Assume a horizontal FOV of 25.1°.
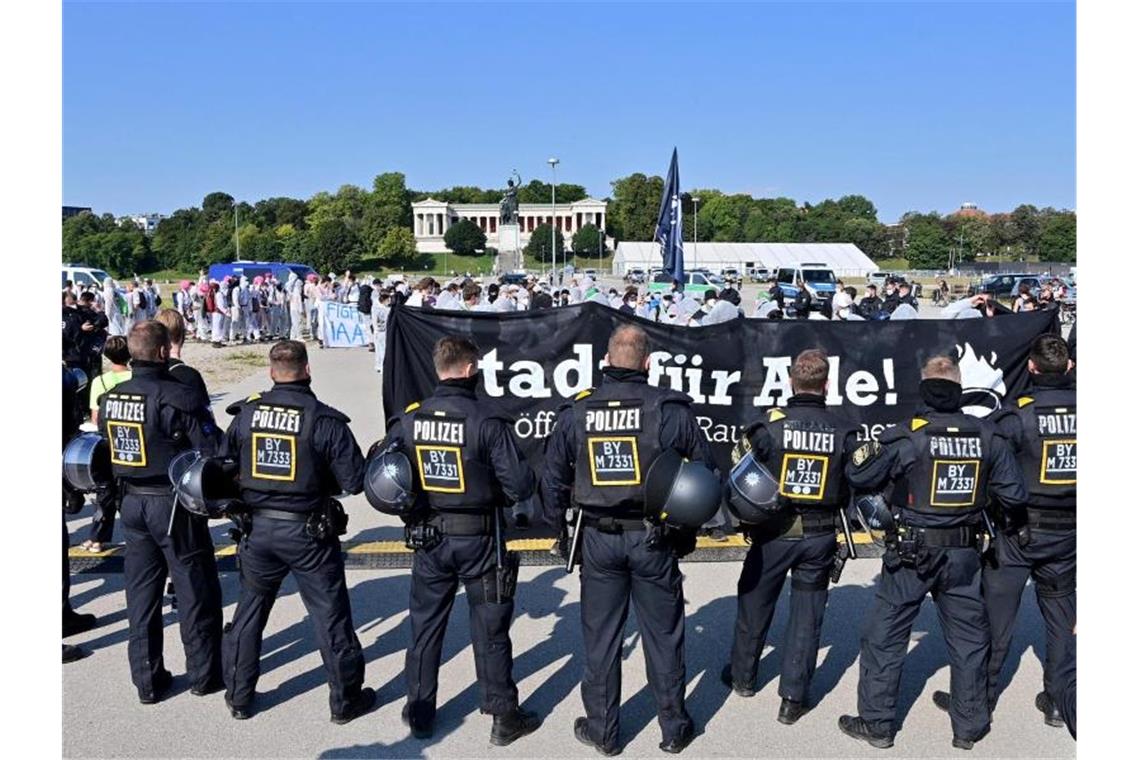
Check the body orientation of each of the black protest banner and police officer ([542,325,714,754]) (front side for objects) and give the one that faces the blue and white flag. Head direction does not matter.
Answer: the police officer

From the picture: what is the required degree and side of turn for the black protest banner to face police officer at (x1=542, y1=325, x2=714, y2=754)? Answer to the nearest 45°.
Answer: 0° — it already faces them

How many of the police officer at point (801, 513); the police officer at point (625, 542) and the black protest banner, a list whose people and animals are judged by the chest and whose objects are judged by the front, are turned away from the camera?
2

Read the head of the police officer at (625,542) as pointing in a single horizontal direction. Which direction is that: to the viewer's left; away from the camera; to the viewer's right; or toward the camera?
away from the camera

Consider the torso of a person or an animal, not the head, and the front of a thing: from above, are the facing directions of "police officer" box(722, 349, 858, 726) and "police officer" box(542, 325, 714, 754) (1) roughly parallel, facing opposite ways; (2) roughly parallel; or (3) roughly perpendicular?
roughly parallel

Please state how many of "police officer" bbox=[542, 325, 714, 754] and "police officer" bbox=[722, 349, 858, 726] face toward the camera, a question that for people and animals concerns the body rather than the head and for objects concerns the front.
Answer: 0

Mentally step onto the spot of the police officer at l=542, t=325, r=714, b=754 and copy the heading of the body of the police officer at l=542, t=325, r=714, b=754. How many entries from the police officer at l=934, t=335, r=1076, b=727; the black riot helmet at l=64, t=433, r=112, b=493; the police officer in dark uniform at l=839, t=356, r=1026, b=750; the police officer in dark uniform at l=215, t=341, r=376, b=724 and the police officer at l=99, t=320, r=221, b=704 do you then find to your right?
2

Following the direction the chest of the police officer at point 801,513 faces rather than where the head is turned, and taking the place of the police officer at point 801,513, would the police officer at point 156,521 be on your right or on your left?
on your left

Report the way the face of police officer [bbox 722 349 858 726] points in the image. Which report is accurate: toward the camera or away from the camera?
away from the camera

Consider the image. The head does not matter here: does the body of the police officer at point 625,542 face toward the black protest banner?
yes

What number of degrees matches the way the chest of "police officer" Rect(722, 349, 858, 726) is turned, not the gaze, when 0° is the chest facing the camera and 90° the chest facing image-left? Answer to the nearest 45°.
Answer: approximately 180°

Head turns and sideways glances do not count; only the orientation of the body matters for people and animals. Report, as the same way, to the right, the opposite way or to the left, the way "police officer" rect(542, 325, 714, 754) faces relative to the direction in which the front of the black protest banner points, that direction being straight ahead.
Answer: the opposite way

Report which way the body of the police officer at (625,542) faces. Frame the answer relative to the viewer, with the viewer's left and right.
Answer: facing away from the viewer

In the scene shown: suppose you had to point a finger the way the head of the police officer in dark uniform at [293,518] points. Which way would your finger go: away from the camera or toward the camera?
away from the camera

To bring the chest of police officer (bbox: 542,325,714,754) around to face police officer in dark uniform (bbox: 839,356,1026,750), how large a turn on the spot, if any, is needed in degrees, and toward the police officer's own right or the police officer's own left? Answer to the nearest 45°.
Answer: approximately 90° to the police officer's own right

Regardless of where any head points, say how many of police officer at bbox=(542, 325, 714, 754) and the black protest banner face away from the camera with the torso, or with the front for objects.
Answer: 1

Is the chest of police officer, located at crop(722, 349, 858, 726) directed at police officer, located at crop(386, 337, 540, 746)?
no
